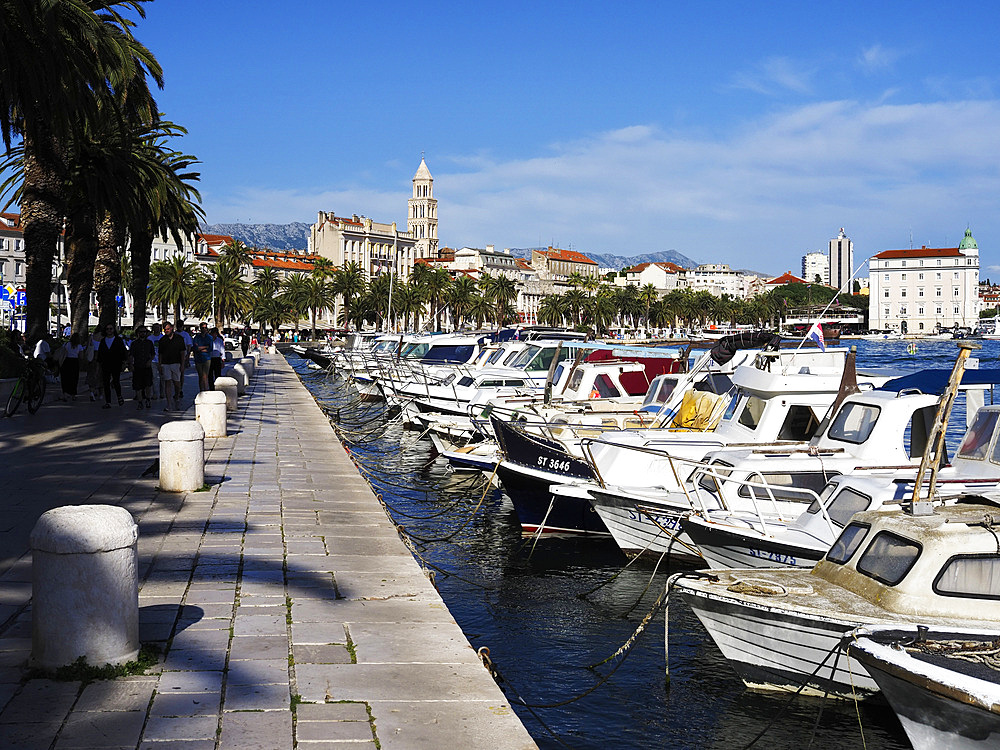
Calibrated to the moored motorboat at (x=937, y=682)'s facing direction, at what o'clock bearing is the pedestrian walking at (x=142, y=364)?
The pedestrian walking is roughly at 1 o'clock from the moored motorboat.

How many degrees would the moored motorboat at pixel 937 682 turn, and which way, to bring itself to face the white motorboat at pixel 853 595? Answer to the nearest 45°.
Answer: approximately 90° to its right

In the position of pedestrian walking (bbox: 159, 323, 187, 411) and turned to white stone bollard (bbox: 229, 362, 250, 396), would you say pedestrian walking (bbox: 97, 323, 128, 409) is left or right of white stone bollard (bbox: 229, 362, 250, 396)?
left

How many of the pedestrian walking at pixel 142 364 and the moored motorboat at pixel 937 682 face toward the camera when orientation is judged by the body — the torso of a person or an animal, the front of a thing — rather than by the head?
1

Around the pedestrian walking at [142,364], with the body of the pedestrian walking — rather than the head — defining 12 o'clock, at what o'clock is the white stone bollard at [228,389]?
The white stone bollard is roughly at 8 o'clock from the pedestrian walking.

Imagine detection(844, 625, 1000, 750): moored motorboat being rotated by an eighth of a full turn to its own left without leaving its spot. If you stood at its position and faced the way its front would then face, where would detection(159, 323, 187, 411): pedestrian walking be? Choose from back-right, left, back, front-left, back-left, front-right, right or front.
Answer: right

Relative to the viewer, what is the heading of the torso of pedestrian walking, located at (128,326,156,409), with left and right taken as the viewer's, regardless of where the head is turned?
facing the viewer

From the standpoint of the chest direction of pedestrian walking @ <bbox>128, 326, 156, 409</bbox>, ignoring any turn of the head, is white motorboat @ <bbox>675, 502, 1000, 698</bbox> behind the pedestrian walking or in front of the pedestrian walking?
in front

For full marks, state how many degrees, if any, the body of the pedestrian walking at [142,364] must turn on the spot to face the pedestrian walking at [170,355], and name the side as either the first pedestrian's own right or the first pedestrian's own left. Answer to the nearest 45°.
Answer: approximately 45° to the first pedestrian's own left

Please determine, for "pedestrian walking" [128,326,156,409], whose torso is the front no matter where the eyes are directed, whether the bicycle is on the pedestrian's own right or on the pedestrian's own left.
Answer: on the pedestrian's own right

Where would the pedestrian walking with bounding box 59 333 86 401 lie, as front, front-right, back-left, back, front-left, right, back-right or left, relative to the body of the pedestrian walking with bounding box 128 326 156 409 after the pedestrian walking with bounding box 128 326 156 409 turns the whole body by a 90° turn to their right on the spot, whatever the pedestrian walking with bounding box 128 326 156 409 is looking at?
front-right

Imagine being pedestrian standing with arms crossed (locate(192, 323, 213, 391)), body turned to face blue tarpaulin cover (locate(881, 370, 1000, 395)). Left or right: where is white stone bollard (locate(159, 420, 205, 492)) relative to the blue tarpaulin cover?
right

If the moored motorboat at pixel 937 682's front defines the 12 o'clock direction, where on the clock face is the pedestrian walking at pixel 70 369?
The pedestrian walking is roughly at 1 o'clock from the moored motorboat.

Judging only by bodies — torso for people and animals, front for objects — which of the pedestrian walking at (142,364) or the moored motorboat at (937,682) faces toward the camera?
the pedestrian walking

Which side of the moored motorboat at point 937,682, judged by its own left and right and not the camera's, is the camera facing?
left
